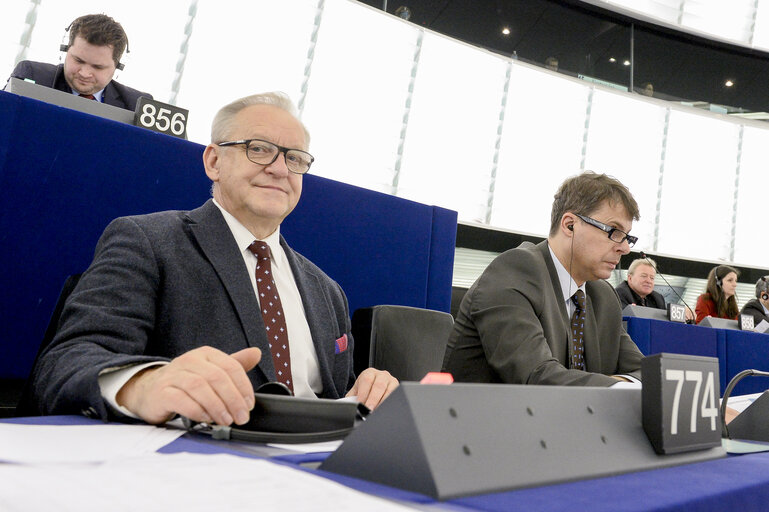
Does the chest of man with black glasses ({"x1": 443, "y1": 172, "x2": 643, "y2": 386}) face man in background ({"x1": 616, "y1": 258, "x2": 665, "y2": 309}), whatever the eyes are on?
no

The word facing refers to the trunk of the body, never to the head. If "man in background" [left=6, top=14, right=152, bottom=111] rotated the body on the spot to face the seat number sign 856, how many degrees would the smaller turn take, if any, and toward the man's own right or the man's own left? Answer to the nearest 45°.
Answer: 0° — they already face it

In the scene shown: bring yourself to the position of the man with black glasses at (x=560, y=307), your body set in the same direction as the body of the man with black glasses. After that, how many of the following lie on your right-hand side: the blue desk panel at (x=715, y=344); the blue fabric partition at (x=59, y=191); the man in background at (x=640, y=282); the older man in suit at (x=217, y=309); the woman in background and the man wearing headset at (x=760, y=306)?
2

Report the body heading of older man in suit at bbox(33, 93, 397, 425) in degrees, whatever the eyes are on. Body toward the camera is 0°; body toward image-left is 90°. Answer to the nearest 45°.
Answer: approximately 315°

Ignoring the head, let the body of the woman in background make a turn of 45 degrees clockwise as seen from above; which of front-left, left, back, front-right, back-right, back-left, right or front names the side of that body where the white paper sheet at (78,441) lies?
front

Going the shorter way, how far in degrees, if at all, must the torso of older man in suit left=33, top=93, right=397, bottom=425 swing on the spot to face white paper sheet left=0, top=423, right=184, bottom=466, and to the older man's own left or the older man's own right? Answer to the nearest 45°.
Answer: approximately 45° to the older man's own right

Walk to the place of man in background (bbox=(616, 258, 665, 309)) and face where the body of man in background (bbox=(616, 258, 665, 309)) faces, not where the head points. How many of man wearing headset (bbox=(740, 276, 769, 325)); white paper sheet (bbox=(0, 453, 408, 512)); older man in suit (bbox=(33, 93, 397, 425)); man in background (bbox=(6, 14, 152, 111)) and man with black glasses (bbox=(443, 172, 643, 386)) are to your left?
1

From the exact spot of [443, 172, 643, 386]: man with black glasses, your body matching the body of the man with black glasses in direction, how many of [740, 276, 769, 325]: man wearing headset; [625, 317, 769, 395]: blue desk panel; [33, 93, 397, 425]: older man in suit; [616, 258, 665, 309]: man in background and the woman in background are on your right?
1

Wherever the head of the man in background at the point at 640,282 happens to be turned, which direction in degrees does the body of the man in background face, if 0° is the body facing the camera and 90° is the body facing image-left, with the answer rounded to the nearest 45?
approximately 315°

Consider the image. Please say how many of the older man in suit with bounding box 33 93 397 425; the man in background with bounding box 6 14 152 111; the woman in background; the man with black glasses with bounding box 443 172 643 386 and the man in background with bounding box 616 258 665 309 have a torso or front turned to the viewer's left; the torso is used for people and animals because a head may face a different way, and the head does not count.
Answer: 0

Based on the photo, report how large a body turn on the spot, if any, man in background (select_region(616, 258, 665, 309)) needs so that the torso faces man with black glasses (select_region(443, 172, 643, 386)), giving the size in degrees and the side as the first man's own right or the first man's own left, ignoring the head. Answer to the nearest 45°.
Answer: approximately 45° to the first man's own right

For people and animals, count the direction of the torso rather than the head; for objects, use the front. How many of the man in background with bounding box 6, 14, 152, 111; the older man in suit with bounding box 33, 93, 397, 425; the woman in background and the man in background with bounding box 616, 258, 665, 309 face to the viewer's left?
0

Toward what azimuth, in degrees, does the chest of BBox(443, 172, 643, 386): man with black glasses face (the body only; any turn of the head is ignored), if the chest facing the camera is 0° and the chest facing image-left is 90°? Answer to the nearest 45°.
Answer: approximately 315°

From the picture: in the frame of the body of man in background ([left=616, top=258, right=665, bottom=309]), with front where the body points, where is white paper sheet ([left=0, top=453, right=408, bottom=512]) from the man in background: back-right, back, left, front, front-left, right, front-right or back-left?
front-right

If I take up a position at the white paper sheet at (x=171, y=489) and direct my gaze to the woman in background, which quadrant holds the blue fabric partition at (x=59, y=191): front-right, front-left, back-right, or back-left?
front-left

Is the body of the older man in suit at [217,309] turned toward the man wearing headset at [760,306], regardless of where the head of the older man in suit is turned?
no

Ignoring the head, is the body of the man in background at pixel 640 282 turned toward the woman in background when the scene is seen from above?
no

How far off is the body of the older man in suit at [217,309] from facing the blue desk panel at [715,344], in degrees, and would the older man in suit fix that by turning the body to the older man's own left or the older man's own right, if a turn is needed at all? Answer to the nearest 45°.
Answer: approximately 90° to the older man's own left

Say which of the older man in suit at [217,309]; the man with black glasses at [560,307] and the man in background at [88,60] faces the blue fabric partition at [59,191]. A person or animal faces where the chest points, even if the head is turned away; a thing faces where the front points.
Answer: the man in background

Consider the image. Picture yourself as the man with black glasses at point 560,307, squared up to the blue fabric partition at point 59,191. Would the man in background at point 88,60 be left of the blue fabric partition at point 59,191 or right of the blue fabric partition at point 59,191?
right
